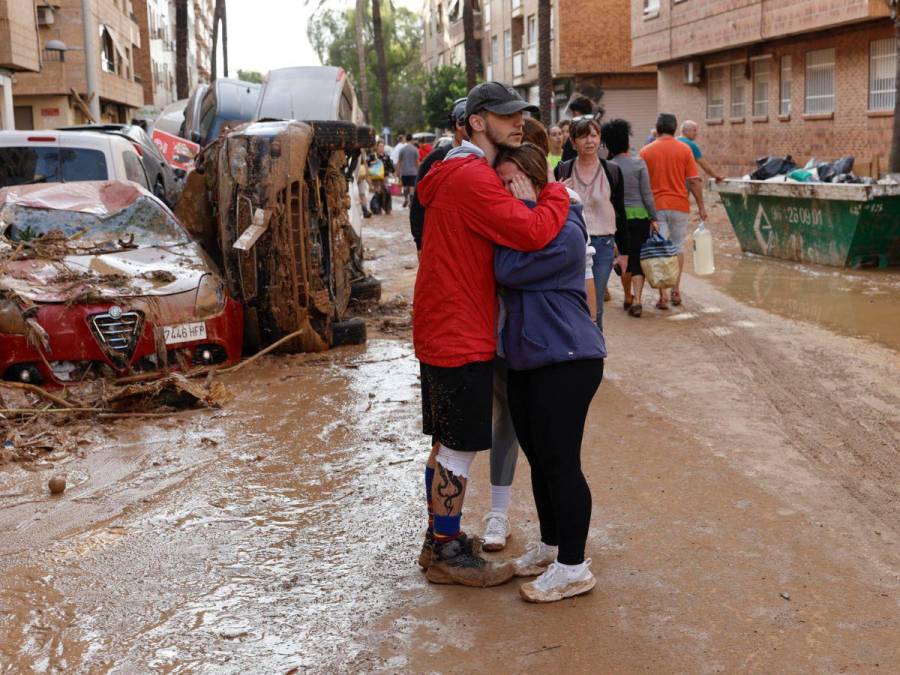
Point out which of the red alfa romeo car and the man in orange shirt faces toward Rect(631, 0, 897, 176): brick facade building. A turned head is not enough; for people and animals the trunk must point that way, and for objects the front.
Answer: the man in orange shirt

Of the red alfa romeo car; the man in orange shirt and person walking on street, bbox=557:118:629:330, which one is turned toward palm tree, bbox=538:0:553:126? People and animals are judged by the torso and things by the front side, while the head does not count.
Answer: the man in orange shirt

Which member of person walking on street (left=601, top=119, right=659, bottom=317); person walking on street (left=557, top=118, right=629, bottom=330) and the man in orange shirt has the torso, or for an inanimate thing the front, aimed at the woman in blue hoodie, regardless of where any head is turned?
person walking on street (left=557, top=118, right=629, bottom=330)

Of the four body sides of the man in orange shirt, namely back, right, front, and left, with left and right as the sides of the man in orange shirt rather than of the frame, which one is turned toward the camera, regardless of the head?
back

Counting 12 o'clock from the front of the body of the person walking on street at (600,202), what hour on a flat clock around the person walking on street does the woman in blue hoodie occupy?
The woman in blue hoodie is roughly at 12 o'clock from the person walking on street.

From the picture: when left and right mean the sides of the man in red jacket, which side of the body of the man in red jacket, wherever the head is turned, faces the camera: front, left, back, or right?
right

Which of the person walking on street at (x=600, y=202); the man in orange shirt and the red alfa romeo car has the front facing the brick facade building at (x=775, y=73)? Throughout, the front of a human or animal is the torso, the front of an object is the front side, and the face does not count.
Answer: the man in orange shirt

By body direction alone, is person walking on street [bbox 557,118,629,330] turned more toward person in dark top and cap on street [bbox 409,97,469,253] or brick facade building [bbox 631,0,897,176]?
the person in dark top and cap on street

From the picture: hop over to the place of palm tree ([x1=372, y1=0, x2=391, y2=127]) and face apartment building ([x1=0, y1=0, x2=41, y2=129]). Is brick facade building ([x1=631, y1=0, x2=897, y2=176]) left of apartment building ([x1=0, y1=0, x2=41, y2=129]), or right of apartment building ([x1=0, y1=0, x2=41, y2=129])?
left

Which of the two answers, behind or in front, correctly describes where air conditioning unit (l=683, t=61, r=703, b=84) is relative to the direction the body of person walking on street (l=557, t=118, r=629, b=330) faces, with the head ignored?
behind
